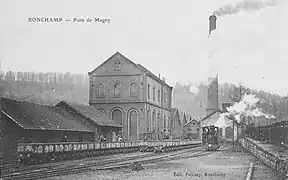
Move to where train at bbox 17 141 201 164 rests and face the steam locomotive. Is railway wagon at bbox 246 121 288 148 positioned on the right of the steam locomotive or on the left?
right

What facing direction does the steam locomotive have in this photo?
toward the camera

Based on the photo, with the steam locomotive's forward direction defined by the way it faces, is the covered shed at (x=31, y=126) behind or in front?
in front

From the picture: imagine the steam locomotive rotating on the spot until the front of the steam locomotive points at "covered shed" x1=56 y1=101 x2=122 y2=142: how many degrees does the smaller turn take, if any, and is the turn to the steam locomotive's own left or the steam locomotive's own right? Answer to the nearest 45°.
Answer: approximately 90° to the steam locomotive's own right

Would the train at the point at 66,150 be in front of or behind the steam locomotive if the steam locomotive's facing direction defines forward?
in front
